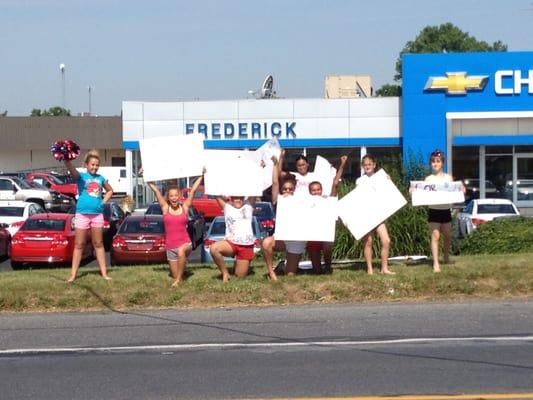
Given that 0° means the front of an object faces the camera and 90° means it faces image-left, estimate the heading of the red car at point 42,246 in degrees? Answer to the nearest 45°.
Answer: approximately 180°

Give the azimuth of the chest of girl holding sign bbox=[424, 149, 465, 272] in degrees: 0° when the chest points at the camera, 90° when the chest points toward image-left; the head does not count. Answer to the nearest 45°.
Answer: approximately 0°

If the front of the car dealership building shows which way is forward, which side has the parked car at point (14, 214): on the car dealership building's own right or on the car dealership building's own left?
on the car dealership building's own right

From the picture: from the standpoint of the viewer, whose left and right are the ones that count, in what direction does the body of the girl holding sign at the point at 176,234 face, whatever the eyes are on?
facing the viewer

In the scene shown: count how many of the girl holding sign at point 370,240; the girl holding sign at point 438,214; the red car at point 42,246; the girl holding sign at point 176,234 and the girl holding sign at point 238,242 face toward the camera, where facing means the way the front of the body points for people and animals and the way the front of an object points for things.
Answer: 4

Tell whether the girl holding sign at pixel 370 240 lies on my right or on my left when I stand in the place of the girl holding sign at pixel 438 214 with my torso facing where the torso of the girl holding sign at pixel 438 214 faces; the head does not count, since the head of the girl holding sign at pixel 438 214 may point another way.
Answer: on my right

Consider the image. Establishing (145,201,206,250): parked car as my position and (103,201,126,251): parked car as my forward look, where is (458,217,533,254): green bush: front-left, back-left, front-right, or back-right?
back-left

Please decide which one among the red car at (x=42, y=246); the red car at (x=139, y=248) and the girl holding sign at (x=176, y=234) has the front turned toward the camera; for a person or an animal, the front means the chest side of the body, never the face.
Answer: the girl holding sign

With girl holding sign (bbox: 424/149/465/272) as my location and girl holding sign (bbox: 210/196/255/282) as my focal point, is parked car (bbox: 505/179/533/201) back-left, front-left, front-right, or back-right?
back-right

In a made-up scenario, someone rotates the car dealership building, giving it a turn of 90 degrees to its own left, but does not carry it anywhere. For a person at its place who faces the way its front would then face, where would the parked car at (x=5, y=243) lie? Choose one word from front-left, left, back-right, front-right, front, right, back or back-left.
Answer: back-right

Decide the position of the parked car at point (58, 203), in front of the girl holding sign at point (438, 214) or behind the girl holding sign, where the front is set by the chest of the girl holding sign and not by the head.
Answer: behind

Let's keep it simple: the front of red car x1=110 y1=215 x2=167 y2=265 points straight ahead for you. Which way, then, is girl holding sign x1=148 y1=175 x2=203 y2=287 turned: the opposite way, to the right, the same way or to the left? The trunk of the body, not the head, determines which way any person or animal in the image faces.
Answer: the opposite way

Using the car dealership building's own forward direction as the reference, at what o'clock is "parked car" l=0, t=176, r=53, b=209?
The parked car is roughly at 3 o'clock from the car dealership building.

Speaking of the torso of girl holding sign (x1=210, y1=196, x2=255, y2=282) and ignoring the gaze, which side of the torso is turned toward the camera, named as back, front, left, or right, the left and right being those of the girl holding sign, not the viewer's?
front

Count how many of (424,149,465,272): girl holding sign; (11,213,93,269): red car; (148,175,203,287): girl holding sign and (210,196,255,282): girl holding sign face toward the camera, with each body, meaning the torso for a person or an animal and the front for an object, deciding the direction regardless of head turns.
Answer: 3

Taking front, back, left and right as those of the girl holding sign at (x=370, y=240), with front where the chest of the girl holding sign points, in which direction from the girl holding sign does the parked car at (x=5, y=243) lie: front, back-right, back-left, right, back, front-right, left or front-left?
back-right

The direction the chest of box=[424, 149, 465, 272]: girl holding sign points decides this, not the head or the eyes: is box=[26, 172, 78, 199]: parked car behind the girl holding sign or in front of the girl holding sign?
behind
